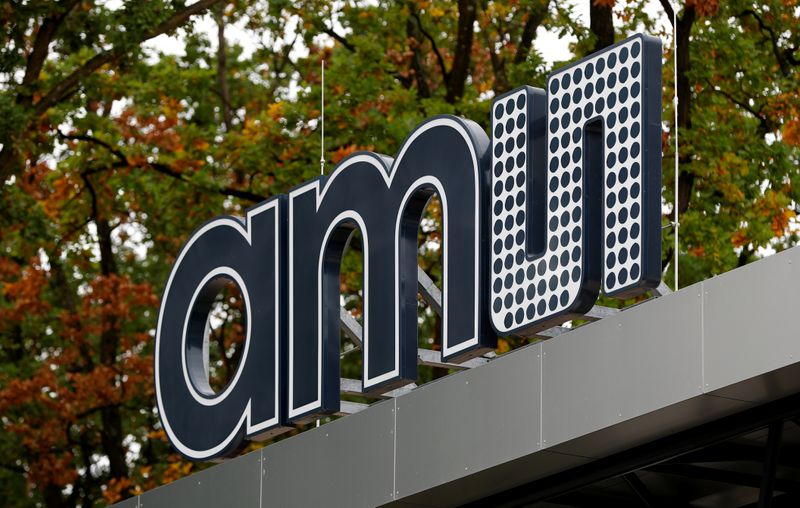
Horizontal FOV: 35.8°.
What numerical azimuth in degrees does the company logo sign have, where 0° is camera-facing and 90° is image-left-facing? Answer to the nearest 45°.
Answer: approximately 45°
